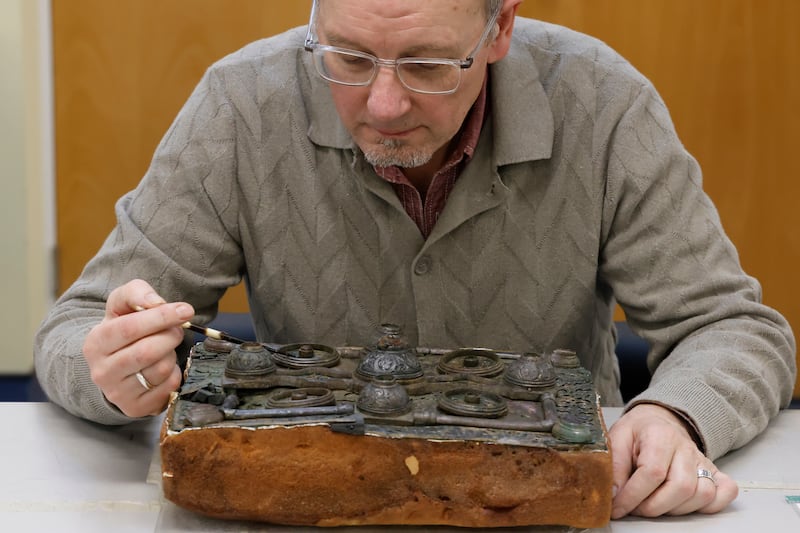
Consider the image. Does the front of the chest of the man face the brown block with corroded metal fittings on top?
yes

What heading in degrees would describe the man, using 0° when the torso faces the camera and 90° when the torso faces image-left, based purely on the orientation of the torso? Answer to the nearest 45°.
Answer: approximately 0°
